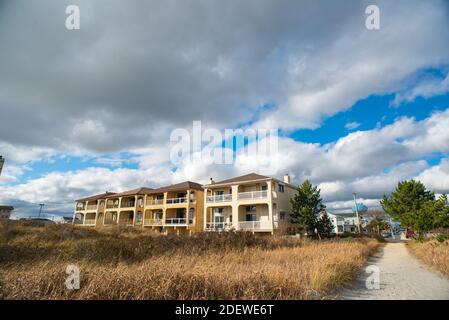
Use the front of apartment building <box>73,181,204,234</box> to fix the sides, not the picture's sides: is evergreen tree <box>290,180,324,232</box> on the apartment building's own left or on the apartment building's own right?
on the apartment building's own left

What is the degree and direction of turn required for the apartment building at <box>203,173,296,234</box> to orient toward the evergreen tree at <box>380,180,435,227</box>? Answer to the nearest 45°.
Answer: approximately 135° to its left

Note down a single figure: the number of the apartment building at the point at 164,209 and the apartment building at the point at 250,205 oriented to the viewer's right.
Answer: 0

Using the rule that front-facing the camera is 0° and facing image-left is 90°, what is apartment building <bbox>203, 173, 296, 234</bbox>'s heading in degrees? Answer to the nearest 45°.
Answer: approximately 45°

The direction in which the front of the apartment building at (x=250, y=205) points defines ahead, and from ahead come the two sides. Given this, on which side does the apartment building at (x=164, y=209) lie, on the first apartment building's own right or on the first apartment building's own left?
on the first apartment building's own right

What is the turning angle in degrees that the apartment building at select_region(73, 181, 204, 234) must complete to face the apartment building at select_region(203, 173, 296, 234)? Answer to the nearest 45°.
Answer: approximately 90° to its left

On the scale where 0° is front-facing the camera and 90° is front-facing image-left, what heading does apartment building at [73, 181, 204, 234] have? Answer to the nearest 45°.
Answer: approximately 45°

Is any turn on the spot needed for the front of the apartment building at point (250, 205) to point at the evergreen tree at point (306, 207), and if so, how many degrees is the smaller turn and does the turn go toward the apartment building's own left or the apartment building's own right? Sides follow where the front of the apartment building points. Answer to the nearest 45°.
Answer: approximately 135° to the apartment building's own left

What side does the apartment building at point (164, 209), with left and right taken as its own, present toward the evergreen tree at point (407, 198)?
left
